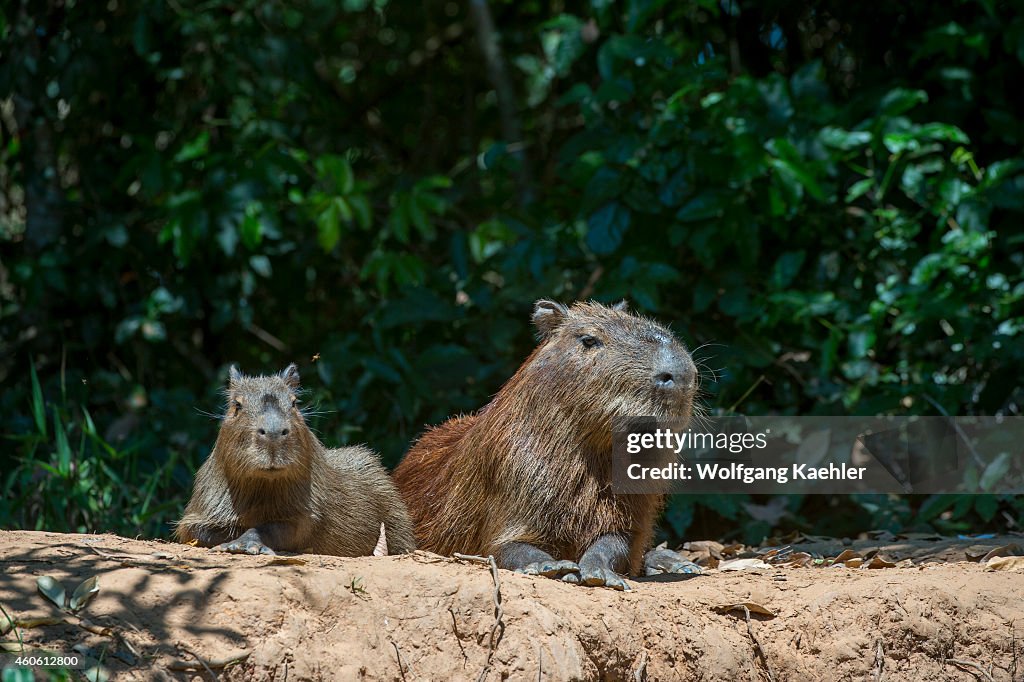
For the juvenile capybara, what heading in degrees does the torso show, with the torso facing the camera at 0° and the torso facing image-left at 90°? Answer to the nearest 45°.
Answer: approximately 45°

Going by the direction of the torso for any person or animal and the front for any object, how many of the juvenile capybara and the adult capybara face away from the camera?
0

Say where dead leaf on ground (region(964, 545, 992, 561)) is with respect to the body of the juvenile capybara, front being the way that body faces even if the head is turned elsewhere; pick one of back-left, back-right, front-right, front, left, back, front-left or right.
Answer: back-left

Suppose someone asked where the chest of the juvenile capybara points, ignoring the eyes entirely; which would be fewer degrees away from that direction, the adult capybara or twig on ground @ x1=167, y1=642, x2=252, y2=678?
the twig on ground

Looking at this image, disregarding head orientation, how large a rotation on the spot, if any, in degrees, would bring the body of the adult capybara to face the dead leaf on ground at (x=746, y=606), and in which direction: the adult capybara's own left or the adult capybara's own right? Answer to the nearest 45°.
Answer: approximately 45° to the adult capybara's own left

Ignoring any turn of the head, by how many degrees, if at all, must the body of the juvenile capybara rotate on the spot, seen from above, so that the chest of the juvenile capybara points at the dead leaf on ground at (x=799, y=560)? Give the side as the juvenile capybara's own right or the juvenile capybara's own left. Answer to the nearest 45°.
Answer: approximately 135° to the juvenile capybara's own left

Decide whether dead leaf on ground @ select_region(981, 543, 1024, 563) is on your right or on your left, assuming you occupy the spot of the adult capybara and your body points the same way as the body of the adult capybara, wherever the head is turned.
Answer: on your left

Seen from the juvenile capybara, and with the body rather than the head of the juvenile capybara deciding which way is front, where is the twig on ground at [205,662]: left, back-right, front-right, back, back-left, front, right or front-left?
front-left

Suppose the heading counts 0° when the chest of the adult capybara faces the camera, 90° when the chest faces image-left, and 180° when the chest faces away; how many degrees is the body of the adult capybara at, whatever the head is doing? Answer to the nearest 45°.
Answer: approximately 315°

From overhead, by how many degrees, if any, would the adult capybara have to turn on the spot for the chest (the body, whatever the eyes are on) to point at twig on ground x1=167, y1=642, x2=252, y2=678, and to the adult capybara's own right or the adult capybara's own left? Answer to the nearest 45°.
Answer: approximately 90° to the adult capybara's own right
